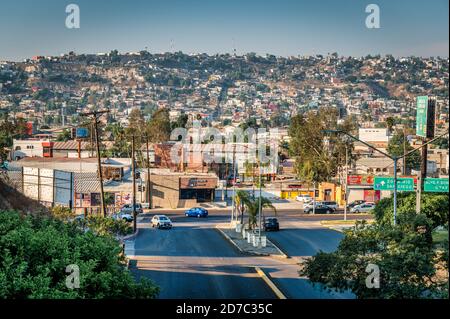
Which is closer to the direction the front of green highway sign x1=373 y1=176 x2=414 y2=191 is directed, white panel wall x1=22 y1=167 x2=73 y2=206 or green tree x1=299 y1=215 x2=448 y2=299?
the green tree

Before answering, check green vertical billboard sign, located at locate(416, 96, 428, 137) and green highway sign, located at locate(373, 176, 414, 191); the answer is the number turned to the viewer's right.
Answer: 0

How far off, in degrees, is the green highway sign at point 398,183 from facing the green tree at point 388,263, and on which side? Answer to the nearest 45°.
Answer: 0° — it already faces it

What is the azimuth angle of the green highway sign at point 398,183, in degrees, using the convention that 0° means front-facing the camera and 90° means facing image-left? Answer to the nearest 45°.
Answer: approximately 0°

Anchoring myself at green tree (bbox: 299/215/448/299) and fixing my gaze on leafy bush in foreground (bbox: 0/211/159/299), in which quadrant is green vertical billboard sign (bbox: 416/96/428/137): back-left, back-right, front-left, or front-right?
back-right

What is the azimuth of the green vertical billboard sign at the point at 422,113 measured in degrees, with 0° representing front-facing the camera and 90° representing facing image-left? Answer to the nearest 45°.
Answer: approximately 45°

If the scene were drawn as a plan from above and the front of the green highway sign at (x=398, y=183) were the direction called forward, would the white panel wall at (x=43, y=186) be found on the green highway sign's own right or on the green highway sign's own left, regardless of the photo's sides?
on the green highway sign's own right

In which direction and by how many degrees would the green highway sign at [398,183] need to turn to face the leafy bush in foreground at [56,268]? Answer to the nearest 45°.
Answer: approximately 45° to its right
